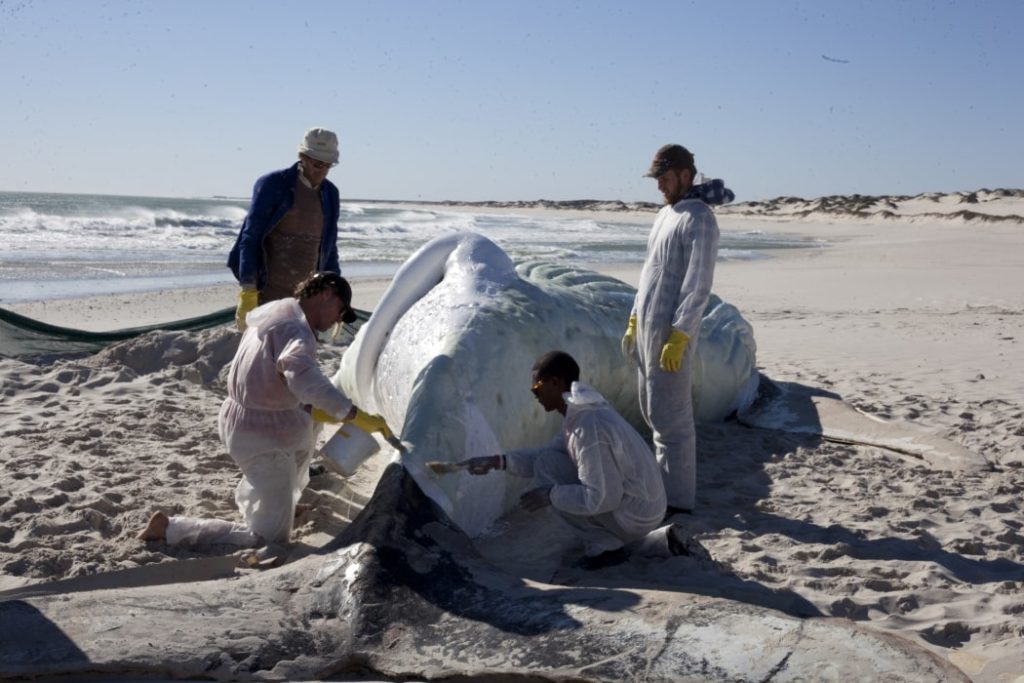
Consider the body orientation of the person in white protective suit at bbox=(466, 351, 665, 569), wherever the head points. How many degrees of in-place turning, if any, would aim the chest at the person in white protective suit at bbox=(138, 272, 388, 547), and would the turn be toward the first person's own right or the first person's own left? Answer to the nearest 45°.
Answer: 0° — they already face them

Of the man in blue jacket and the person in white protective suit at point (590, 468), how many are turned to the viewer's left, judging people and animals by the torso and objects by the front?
1

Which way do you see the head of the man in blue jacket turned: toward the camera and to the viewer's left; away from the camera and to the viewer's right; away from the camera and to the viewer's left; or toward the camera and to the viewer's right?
toward the camera and to the viewer's right

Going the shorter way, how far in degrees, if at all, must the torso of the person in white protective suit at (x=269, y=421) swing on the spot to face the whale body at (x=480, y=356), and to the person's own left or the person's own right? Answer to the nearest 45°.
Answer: approximately 45° to the person's own left

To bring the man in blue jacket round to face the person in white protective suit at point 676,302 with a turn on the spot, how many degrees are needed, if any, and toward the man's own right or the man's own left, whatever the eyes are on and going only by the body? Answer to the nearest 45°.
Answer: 0° — they already face them

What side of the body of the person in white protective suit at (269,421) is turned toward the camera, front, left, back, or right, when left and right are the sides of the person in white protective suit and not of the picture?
right

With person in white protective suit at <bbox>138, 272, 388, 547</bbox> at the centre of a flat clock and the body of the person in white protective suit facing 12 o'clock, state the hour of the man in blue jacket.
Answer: The man in blue jacket is roughly at 9 o'clock from the person in white protective suit.

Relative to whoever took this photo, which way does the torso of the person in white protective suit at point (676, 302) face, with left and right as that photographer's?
facing the viewer and to the left of the viewer

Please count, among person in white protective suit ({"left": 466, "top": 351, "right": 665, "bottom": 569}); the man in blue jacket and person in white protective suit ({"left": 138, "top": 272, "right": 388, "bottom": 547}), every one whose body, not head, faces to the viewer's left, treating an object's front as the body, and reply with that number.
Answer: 1

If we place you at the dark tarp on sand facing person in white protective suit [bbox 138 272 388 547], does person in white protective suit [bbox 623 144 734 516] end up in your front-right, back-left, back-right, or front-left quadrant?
front-left

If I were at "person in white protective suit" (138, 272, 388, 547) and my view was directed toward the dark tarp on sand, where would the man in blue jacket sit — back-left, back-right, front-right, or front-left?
front-right

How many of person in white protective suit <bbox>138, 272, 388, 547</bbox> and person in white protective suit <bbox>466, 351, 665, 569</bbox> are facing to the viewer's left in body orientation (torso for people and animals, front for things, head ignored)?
1

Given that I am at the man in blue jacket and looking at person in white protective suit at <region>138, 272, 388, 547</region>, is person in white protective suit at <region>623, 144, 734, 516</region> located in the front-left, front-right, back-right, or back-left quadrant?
front-left

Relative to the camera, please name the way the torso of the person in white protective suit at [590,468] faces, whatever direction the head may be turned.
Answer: to the viewer's left

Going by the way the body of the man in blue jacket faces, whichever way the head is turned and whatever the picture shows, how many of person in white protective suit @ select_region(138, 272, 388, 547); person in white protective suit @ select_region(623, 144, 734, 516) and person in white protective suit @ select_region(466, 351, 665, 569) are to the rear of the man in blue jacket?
0

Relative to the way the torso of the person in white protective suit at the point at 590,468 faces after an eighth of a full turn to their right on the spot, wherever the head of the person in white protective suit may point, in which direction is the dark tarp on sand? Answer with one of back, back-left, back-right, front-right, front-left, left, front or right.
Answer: front

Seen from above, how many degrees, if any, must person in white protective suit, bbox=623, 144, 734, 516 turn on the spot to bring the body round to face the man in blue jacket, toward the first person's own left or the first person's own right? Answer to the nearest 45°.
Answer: approximately 45° to the first person's own right

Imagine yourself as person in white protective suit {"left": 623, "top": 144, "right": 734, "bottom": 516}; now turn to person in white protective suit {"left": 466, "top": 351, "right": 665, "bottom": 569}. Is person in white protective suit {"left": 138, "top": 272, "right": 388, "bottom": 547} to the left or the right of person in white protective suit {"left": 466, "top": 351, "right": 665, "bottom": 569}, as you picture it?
right

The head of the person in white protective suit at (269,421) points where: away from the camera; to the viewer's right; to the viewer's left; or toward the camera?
to the viewer's right

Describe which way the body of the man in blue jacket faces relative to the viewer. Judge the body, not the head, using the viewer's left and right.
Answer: facing the viewer and to the right of the viewer

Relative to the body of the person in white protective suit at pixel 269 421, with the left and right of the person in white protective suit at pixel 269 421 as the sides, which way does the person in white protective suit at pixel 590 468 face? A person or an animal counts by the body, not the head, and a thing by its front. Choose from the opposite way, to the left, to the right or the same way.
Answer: the opposite way
